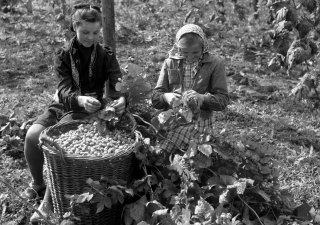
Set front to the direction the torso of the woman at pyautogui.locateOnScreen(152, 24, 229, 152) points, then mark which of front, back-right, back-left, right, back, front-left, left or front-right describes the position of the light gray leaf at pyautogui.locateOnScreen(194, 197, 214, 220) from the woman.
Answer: front

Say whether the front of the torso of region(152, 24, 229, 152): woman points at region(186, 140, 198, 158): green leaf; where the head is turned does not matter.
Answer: yes

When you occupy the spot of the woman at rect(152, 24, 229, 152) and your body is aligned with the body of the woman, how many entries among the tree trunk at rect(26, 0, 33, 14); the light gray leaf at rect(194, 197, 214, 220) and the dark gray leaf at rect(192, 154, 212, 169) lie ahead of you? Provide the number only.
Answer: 2

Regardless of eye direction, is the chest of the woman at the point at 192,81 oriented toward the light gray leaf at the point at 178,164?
yes

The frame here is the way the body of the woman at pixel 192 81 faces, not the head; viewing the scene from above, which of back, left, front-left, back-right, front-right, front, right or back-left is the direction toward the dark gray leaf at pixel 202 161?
front

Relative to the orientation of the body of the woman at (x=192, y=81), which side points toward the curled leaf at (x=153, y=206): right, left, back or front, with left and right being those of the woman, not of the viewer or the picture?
front

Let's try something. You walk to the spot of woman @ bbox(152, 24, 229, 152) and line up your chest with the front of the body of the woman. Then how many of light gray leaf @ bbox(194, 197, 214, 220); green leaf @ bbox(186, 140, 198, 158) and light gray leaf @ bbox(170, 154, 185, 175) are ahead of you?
3

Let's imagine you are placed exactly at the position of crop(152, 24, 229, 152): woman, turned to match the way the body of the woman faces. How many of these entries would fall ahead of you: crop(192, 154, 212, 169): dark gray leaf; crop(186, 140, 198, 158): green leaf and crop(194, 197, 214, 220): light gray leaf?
3

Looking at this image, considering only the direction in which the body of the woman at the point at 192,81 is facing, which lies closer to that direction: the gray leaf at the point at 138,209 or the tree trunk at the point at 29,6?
the gray leaf

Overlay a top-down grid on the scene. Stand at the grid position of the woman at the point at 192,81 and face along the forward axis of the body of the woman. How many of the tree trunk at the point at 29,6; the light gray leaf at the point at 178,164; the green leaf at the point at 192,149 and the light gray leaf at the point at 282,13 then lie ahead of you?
2

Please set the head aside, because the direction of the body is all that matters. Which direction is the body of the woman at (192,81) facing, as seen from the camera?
toward the camera

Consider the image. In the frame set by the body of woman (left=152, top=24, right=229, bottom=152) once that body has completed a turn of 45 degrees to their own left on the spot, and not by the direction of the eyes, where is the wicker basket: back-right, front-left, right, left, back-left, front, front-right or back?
right

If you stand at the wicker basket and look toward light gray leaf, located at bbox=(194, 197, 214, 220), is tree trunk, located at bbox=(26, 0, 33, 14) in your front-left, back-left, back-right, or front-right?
back-left

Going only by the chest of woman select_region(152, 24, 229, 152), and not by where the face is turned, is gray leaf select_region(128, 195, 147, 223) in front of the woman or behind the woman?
in front

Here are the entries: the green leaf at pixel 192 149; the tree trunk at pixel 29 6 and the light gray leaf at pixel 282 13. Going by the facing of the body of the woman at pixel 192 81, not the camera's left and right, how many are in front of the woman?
1
